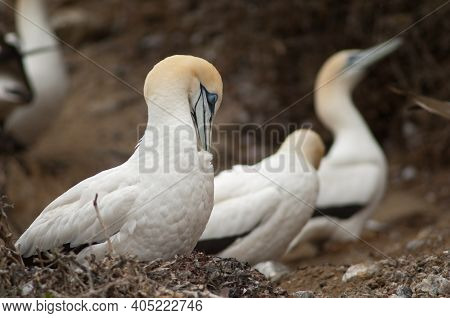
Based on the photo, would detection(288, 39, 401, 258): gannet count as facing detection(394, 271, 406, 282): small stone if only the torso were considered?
no

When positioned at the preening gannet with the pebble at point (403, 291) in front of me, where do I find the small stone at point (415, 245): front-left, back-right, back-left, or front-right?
front-left

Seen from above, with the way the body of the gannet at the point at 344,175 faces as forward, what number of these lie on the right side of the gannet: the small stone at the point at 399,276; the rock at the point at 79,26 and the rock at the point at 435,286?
2

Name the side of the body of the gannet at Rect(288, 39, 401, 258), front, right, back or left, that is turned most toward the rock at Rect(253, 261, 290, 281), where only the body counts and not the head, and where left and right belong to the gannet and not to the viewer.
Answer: right

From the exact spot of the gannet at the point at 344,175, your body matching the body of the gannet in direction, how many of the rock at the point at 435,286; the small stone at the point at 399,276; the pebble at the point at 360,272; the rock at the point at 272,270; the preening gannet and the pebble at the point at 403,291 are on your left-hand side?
0

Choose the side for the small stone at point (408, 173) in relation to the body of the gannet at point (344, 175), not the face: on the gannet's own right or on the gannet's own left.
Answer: on the gannet's own left

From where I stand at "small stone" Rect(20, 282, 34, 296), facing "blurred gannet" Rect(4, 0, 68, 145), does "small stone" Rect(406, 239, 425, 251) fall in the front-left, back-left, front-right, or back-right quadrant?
front-right

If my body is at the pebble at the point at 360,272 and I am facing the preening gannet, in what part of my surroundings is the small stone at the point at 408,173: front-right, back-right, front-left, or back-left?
back-right

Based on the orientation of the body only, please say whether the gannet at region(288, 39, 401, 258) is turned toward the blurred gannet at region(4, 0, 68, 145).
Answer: no

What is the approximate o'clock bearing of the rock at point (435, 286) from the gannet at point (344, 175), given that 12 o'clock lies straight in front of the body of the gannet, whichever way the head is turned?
The rock is roughly at 3 o'clock from the gannet.

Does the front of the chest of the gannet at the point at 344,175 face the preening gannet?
no

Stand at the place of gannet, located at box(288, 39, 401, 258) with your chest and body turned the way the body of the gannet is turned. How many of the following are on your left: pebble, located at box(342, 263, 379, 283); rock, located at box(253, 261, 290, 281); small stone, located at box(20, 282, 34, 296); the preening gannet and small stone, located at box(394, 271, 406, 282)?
0
